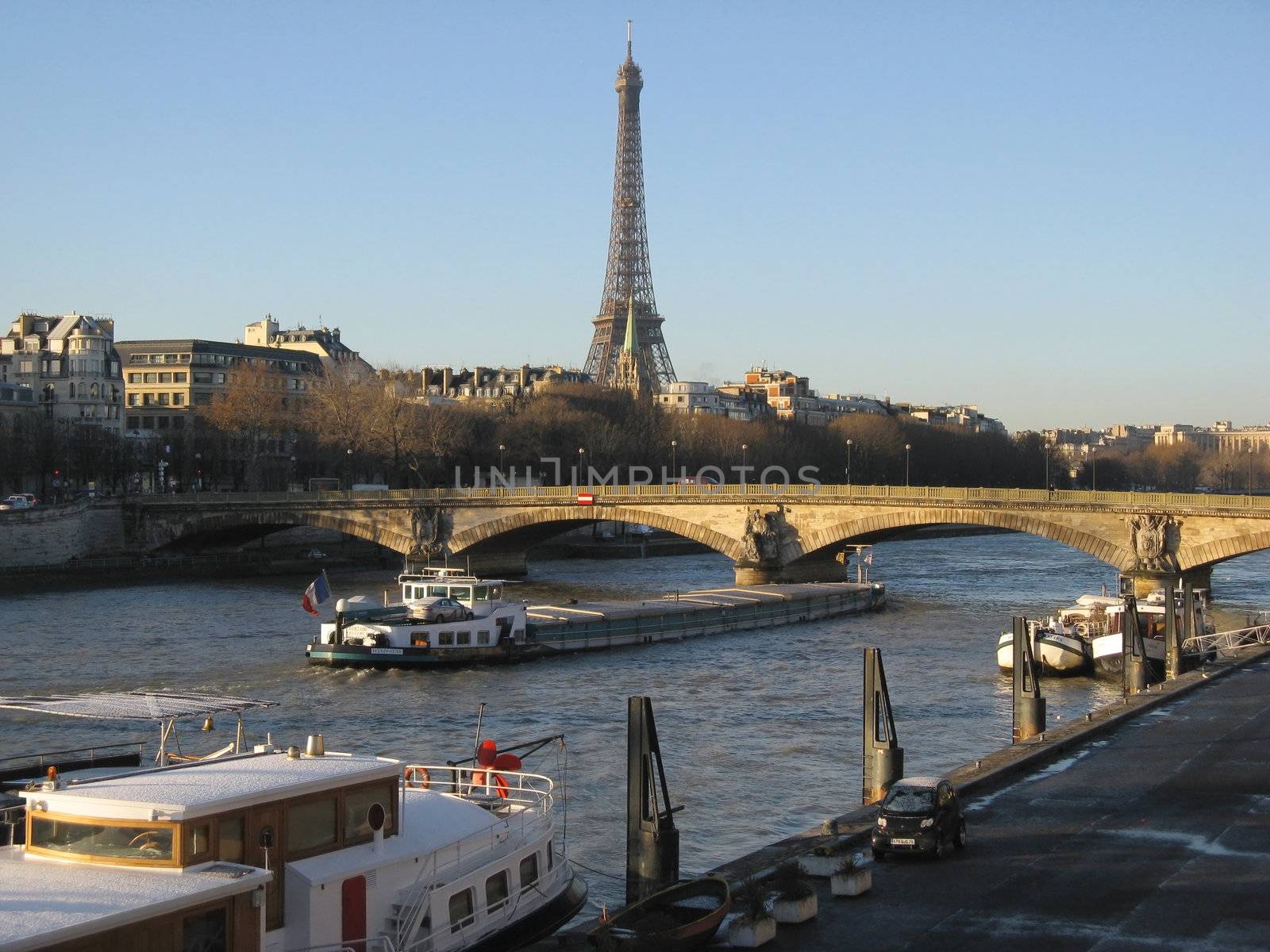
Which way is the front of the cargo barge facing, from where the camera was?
facing away from the viewer and to the right of the viewer

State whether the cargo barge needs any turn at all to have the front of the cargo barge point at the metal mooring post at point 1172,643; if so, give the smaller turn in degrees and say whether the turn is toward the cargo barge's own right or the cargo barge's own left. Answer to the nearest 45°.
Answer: approximately 90° to the cargo barge's own right

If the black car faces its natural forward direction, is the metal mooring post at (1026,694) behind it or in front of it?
behind

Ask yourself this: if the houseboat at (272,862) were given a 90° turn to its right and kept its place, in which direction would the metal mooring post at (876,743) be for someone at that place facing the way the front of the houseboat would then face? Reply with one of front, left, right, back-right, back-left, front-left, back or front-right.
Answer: right

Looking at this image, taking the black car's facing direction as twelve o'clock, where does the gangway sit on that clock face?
The gangway is roughly at 5 o'clock from the black car.

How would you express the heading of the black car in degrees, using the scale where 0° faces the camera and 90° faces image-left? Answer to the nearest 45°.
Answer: approximately 45°

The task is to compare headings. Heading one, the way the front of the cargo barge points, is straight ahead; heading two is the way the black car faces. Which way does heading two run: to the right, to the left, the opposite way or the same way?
the opposite way

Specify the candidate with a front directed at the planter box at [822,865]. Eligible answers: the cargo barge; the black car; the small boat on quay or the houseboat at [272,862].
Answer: the black car

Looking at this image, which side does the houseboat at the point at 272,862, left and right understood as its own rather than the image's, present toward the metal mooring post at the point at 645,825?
back
